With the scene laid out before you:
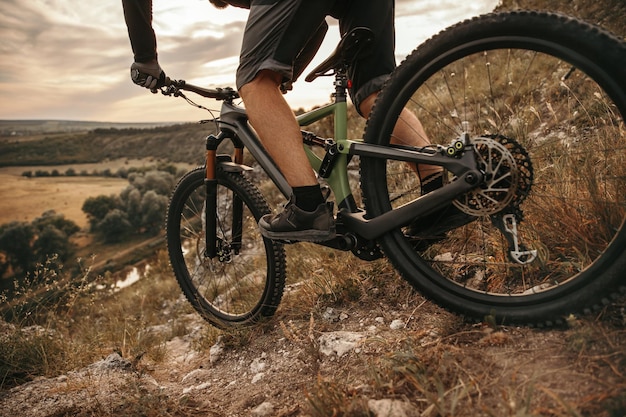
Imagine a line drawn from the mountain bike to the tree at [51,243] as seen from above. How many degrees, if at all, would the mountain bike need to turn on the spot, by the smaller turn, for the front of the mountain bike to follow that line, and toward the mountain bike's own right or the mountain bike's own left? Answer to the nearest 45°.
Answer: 0° — it already faces it

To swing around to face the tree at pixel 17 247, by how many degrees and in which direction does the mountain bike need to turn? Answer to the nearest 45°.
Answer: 0° — it already faces it

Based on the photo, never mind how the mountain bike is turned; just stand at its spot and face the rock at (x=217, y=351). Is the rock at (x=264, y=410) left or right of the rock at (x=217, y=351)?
left

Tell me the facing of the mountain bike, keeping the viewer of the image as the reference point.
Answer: facing away from the viewer and to the left of the viewer

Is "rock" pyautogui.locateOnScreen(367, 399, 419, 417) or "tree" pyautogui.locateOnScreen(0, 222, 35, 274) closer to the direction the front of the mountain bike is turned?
the tree
